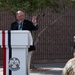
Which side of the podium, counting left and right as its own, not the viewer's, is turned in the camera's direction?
front
